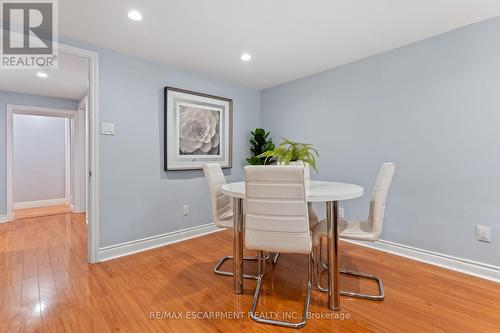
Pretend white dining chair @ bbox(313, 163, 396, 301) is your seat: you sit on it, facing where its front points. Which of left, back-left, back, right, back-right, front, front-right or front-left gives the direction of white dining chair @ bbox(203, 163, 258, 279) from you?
front

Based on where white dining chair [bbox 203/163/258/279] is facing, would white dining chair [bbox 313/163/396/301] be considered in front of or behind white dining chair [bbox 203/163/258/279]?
in front

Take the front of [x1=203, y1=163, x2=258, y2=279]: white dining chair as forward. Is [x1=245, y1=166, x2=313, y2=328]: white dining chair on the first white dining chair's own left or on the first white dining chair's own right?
on the first white dining chair's own right

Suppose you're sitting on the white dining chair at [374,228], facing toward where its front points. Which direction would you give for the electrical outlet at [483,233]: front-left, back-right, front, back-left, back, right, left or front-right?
back-right

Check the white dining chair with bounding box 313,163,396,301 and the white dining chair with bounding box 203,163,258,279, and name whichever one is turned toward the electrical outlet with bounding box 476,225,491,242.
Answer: the white dining chair with bounding box 203,163,258,279

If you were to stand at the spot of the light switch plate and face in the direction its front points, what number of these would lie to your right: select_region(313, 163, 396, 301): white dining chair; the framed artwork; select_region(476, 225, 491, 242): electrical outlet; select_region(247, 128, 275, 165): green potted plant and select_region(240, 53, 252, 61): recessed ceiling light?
0

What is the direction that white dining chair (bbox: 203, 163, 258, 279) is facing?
to the viewer's right

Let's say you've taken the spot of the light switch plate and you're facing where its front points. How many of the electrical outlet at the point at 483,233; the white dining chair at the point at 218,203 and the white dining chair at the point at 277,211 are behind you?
0

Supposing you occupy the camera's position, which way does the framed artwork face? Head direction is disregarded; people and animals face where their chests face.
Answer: facing the viewer and to the right of the viewer

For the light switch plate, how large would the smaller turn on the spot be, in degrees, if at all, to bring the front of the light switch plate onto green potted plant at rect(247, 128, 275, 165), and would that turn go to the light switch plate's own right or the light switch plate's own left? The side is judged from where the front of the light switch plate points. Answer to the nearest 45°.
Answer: approximately 90° to the light switch plate's own left

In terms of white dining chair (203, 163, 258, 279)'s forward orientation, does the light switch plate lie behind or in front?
behind

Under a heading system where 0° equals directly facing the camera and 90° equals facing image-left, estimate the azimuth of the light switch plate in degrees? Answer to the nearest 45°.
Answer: approximately 0°

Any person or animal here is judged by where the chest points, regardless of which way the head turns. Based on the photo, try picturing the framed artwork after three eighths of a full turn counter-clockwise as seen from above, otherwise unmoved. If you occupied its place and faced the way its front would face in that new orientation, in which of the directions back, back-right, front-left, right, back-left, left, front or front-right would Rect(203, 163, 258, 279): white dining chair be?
back

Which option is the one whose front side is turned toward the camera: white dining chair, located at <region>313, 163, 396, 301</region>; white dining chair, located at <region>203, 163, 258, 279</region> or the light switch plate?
the light switch plate

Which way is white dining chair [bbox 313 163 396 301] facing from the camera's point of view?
to the viewer's left

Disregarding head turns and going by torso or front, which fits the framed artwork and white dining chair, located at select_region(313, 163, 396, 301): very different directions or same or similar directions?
very different directions
